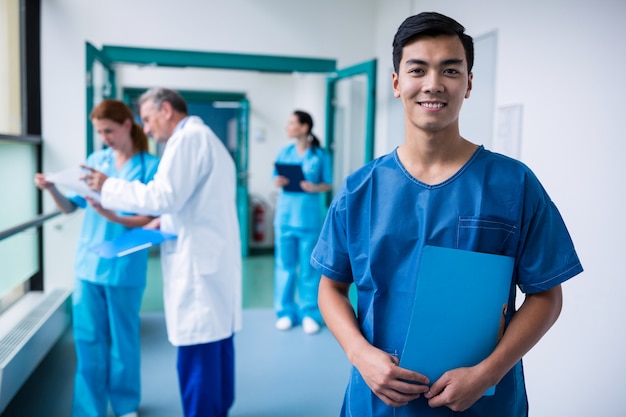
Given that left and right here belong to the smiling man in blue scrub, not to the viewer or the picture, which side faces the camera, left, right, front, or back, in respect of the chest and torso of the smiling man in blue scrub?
front

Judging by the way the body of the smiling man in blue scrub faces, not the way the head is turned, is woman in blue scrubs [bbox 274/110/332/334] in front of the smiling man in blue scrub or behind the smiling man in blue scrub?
behind

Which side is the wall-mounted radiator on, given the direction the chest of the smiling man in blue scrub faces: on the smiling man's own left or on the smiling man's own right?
on the smiling man's own right

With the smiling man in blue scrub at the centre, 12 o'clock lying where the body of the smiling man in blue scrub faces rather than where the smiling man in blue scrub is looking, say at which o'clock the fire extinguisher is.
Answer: The fire extinguisher is roughly at 5 o'clock from the smiling man in blue scrub.

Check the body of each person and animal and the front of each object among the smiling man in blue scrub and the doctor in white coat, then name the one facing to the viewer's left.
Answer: the doctor in white coat

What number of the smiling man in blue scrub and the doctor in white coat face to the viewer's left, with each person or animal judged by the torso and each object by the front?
1

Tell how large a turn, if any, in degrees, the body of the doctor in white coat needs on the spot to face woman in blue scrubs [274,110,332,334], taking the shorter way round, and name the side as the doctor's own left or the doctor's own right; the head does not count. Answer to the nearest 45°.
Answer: approximately 135° to the doctor's own right

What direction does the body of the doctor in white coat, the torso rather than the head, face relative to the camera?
to the viewer's left

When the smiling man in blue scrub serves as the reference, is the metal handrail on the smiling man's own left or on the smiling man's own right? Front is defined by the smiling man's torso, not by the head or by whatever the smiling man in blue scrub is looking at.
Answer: on the smiling man's own right
